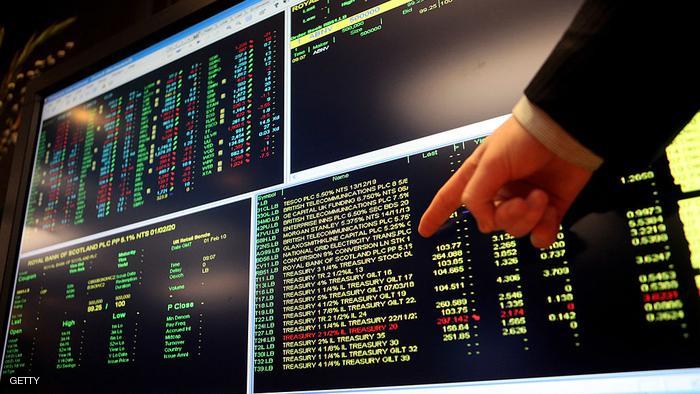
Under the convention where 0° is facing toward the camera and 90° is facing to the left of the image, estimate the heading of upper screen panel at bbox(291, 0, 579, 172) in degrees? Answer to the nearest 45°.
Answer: approximately 45°

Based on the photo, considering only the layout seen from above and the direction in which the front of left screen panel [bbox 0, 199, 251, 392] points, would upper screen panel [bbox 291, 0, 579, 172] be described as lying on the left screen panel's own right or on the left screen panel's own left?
on the left screen panel's own left

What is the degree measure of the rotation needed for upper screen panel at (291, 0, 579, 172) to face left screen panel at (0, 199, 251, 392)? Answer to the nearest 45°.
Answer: approximately 45° to its right

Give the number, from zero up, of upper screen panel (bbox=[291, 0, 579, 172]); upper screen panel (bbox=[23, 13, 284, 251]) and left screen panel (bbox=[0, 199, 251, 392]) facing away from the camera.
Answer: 0

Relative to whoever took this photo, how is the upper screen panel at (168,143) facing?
facing the viewer and to the left of the viewer

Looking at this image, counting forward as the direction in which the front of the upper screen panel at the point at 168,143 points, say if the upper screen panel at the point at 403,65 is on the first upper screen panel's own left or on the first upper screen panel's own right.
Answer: on the first upper screen panel's own left
